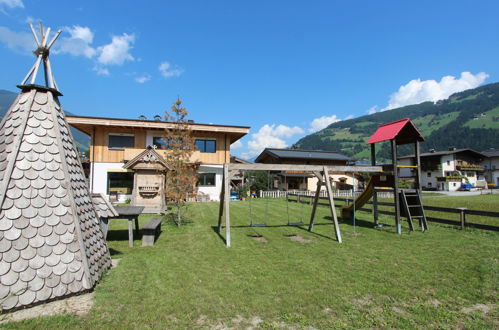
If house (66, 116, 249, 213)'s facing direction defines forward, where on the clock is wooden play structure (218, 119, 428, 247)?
The wooden play structure is roughly at 11 o'clock from the house.

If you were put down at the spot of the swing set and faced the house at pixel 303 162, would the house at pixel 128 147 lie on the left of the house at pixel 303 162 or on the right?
left

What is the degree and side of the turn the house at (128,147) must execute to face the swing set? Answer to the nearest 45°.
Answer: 0° — it already faces it

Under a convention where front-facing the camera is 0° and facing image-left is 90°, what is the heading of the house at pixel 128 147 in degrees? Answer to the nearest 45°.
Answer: approximately 0°

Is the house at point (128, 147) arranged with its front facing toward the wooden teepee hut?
yes

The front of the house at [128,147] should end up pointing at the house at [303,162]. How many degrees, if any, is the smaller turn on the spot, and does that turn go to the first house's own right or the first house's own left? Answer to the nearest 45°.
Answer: approximately 135° to the first house's own left

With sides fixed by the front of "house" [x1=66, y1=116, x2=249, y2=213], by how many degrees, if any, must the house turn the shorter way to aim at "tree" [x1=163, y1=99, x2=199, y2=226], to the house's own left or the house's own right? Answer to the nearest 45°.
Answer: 0° — it already faces it

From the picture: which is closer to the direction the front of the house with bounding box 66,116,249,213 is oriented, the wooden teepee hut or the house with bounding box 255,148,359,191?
the wooden teepee hut
